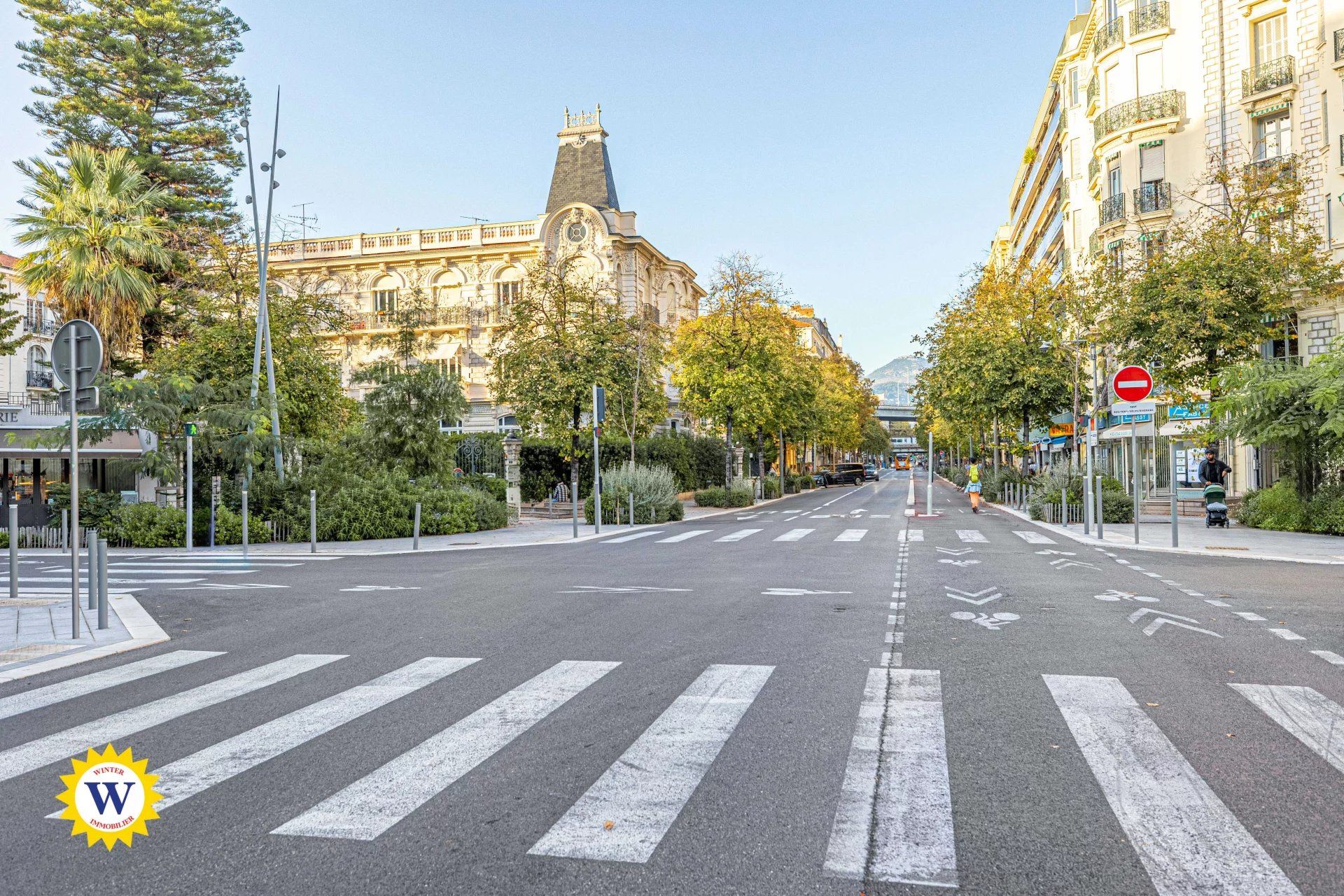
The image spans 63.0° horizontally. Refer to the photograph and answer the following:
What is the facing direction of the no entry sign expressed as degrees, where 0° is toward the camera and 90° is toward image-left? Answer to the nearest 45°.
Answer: approximately 0°

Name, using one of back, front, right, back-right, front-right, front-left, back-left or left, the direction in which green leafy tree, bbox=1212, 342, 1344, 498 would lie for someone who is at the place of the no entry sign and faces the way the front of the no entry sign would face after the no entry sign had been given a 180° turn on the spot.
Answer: front-right

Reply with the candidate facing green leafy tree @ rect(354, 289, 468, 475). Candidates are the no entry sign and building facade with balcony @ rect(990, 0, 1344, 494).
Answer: the building facade with balcony

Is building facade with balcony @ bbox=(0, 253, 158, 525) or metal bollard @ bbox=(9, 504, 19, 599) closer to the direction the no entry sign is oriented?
the metal bollard

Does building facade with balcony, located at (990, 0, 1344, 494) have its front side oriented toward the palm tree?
yes

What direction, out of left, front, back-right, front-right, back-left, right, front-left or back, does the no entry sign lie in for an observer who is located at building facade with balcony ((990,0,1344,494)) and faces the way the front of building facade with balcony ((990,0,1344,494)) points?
front-left

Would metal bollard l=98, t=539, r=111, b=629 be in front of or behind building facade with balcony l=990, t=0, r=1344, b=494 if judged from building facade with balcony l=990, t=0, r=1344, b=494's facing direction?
in front

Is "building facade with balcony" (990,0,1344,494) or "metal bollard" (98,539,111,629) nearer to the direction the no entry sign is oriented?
the metal bollard

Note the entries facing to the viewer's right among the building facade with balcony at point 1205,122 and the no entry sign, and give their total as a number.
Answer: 0

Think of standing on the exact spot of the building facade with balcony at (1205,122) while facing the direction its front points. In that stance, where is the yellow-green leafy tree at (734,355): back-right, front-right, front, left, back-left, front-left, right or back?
front-right

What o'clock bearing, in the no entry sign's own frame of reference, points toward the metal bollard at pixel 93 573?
The metal bollard is roughly at 1 o'clock from the no entry sign.

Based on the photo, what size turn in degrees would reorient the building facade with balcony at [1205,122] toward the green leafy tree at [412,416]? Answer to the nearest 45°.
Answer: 0° — it already faces it

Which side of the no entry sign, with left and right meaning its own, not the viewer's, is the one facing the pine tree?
right

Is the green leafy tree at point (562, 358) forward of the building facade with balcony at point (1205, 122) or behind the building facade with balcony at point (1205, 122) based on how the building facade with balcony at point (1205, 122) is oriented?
forward

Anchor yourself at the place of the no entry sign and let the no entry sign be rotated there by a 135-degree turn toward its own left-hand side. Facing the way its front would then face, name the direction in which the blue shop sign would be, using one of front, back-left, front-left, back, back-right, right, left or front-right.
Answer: front-left

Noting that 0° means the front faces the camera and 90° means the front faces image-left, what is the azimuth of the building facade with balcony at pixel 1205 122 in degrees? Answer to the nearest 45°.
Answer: approximately 45°

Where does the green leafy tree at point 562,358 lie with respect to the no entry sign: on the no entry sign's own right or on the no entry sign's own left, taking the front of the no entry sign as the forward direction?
on the no entry sign's own right
